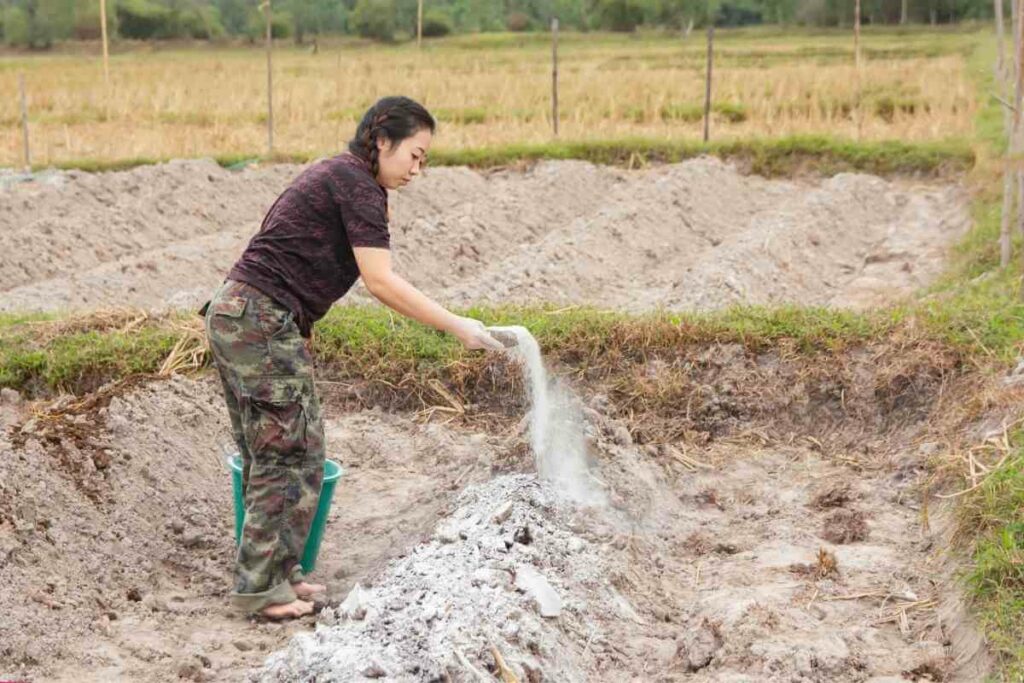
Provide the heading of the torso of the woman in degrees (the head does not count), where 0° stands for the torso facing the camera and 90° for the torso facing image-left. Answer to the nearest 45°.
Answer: approximately 270°

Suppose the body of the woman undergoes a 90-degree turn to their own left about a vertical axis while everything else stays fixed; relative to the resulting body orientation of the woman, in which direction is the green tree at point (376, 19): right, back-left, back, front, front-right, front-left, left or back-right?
front

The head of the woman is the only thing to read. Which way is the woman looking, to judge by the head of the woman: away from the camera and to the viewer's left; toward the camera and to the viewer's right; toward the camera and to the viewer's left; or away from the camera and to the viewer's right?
toward the camera and to the viewer's right
